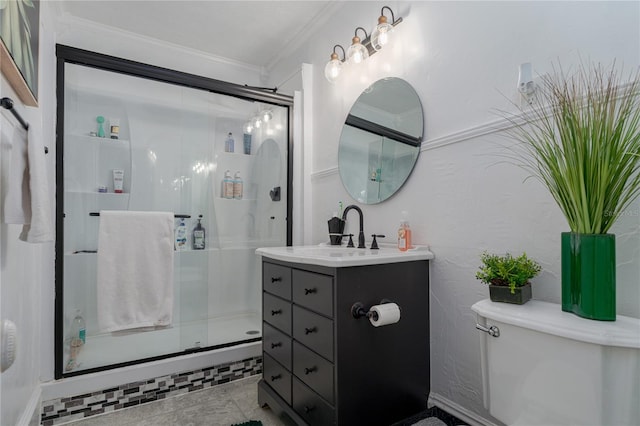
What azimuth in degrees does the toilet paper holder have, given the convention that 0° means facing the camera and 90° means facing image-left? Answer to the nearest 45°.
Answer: approximately 315°

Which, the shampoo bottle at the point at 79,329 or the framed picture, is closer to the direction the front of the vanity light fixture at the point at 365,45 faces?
the framed picture

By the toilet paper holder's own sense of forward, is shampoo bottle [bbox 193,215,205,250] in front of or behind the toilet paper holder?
behind

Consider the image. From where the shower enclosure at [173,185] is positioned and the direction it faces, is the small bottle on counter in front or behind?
in front

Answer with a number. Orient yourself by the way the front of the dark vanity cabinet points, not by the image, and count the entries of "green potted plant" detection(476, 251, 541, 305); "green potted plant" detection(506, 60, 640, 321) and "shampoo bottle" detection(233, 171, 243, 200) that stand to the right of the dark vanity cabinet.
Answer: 1

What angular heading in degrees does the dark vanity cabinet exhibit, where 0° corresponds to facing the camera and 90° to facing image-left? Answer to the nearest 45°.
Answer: approximately 45°
